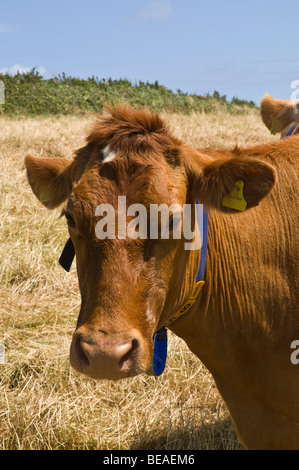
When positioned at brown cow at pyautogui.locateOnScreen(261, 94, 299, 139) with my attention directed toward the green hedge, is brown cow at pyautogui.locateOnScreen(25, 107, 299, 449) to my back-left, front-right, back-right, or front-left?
back-left

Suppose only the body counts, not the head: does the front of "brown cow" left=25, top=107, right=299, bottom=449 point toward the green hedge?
no

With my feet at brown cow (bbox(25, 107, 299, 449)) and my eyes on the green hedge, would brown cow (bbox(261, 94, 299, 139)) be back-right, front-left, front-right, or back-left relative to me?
front-right

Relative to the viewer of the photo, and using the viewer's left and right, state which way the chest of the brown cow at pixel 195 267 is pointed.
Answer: facing the viewer and to the left of the viewer

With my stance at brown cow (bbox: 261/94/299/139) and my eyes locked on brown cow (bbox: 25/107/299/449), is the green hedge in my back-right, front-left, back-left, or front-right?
back-right

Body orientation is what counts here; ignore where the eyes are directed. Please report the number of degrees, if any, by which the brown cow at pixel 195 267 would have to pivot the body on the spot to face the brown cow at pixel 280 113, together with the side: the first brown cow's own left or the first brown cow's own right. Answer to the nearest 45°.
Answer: approximately 135° to the first brown cow's own right

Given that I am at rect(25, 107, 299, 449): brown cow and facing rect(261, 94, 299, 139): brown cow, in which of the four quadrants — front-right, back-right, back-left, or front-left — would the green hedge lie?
front-left
